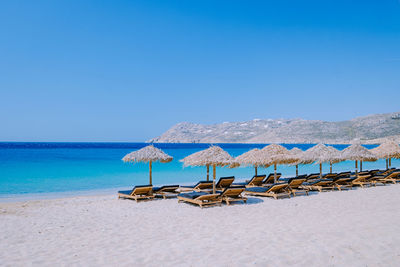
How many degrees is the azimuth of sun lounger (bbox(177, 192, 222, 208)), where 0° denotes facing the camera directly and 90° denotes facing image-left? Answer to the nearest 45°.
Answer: approximately 135°

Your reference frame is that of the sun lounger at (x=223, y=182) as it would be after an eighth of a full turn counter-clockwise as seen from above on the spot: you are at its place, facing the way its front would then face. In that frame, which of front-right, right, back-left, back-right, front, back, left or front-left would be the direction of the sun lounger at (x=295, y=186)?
back

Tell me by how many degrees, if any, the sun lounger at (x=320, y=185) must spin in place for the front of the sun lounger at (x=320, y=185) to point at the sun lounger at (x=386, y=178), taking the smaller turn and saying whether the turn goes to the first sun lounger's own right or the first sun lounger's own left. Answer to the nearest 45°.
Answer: approximately 135° to the first sun lounger's own right

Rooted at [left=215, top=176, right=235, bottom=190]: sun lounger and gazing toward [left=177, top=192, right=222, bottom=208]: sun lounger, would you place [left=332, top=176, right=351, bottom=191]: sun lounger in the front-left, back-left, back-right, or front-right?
back-left
